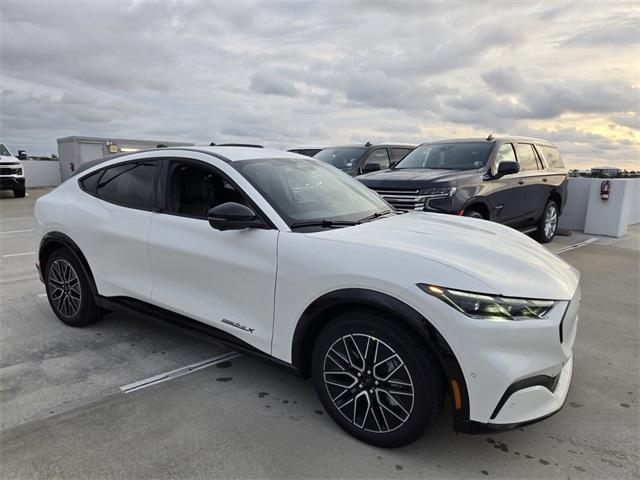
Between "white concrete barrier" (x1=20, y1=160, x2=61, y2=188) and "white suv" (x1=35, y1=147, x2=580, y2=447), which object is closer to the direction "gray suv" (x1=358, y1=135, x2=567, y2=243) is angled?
the white suv

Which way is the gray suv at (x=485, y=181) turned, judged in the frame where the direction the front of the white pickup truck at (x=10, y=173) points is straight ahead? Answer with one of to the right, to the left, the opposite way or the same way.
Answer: to the right

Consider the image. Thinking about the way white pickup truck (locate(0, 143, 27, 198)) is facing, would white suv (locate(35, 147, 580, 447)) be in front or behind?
in front

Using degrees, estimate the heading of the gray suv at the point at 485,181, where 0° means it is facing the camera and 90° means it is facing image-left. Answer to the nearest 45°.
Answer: approximately 45°

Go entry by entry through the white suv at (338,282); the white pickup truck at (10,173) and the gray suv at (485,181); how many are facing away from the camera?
0

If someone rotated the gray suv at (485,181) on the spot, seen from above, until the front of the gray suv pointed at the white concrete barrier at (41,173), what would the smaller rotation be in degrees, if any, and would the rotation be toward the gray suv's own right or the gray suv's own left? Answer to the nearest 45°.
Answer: approximately 90° to the gray suv's own right

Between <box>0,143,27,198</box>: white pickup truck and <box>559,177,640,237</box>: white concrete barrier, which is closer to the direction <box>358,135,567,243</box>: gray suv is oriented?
the white pickup truck

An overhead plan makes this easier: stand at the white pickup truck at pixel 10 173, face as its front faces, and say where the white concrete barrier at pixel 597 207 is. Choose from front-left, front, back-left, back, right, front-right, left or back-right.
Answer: front-left

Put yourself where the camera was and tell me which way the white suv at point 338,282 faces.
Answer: facing the viewer and to the right of the viewer

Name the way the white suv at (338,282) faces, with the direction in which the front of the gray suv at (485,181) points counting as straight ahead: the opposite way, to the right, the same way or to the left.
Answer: to the left

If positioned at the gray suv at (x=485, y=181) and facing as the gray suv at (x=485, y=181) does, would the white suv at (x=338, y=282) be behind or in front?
in front

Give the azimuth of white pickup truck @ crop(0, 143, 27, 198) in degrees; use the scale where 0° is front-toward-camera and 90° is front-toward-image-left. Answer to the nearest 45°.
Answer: approximately 0°

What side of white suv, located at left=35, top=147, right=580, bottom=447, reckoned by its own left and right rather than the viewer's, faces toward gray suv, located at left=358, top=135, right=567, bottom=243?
left
